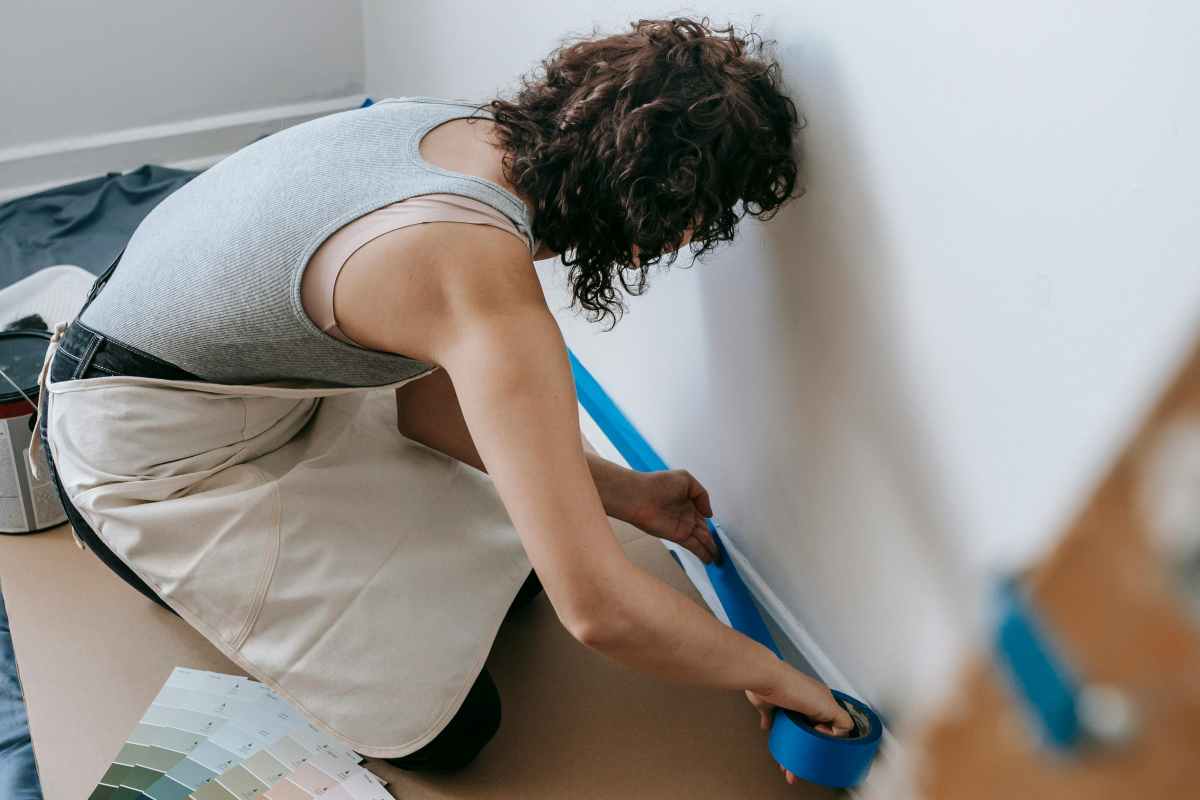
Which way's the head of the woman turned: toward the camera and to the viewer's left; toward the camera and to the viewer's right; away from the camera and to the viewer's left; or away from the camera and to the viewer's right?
away from the camera and to the viewer's right

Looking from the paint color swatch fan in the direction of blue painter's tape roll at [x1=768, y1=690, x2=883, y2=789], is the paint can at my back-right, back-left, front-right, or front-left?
back-left

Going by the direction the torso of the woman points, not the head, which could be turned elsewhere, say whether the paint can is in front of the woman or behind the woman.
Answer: behind

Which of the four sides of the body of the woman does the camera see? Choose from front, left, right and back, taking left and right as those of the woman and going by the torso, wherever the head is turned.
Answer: right
